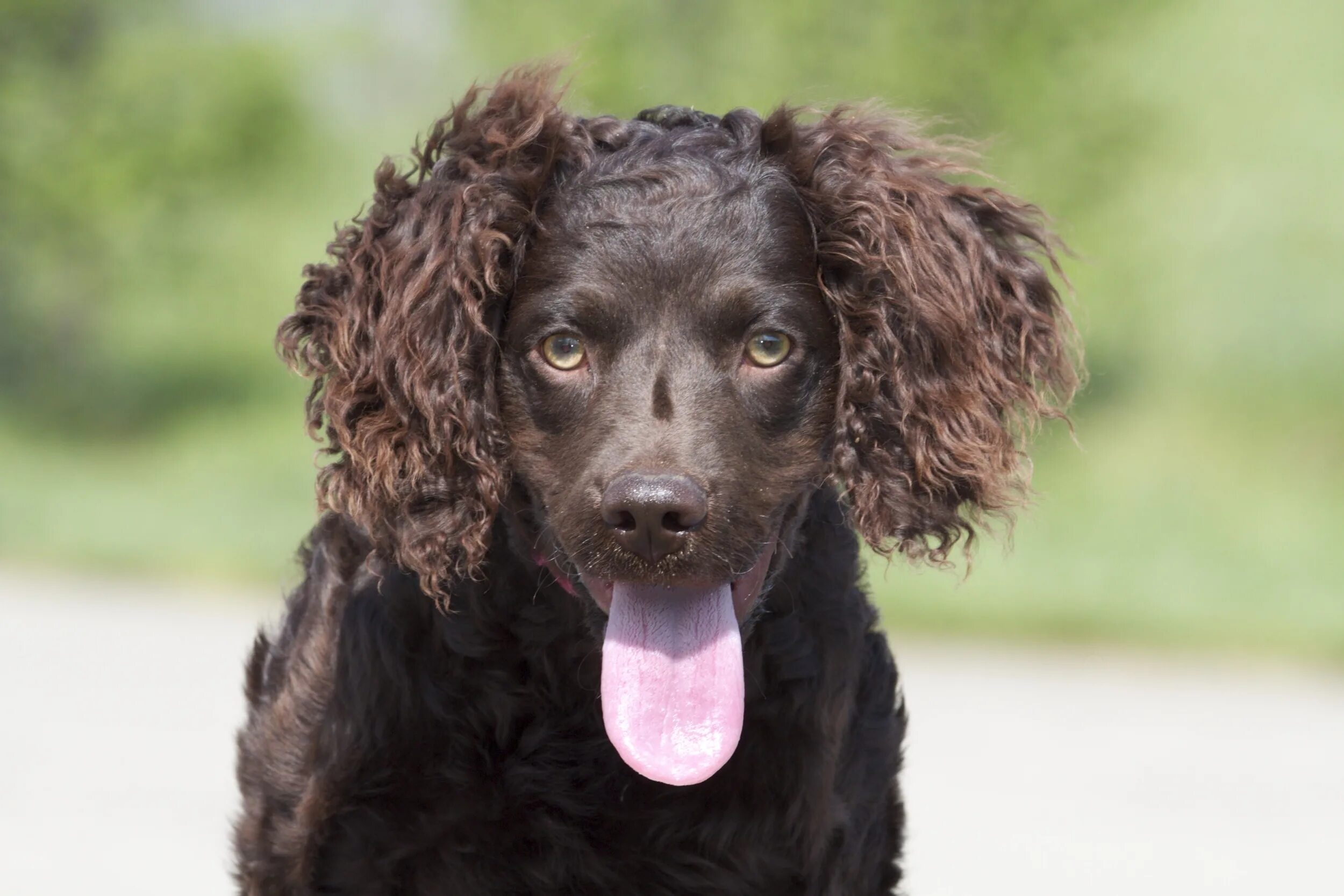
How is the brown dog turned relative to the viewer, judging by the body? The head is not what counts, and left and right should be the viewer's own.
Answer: facing the viewer
